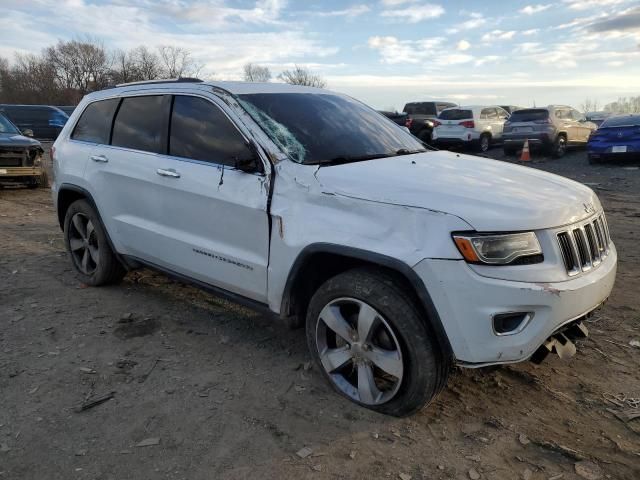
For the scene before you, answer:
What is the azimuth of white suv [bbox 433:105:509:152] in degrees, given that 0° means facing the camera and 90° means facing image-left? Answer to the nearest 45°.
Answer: approximately 225°

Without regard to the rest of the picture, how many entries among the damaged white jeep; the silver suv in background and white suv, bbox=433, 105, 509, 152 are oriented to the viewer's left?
0

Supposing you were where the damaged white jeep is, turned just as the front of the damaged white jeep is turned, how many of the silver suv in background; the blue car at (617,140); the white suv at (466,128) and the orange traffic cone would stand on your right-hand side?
0

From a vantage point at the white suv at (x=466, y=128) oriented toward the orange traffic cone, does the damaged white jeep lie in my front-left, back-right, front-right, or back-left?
front-right

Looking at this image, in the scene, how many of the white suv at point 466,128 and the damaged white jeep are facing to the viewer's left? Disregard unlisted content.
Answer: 0

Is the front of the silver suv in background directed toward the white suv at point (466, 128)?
no

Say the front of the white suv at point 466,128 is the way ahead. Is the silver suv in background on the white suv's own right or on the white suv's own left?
on the white suv's own right

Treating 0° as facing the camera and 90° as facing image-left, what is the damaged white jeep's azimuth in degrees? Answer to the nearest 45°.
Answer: approximately 315°

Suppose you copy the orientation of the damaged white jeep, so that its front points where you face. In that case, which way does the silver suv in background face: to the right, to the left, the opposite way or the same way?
to the left

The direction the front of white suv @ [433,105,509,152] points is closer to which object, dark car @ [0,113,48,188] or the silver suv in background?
the silver suv in background

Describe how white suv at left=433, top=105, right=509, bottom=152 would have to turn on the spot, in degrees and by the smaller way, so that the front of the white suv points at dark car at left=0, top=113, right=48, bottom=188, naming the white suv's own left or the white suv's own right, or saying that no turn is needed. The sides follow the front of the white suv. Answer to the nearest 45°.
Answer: approximately 180°

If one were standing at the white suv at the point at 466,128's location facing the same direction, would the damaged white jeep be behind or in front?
behind

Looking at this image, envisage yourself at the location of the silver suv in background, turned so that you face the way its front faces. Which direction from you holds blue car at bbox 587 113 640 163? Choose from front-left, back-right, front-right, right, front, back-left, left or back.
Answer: right

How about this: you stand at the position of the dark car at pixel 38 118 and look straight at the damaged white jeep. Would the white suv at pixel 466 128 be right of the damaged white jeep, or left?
left

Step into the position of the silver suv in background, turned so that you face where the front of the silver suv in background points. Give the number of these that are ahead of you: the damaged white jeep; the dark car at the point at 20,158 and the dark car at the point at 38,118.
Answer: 0

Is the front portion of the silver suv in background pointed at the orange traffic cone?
no

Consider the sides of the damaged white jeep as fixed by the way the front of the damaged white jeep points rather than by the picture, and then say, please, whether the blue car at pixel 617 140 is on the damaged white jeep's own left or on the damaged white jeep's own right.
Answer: on the damaged white jeep's own left

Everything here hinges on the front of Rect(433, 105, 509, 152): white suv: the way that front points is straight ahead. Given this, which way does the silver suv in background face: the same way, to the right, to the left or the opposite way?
the same way

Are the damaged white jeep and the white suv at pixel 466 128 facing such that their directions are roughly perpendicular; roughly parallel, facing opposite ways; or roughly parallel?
roughly perpendicular
